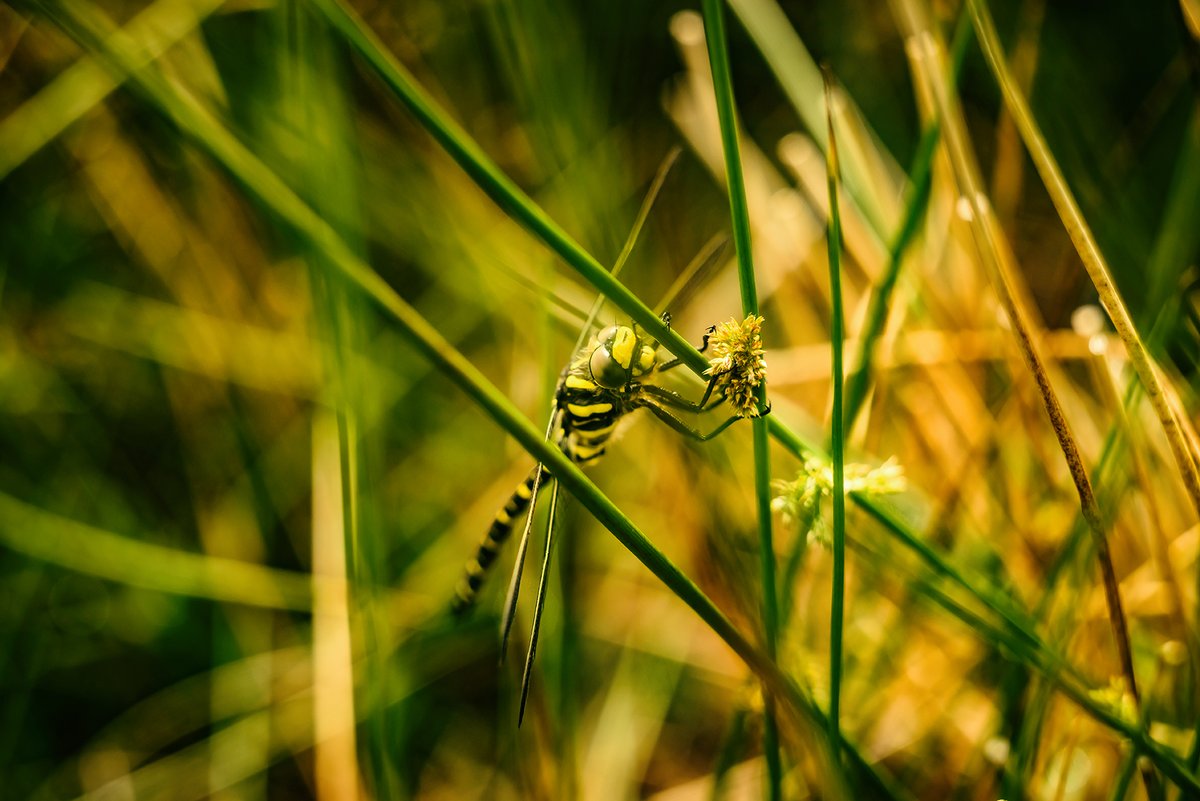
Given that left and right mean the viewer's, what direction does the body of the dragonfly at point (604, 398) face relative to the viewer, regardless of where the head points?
facing the viewer and to the right of the viewer
